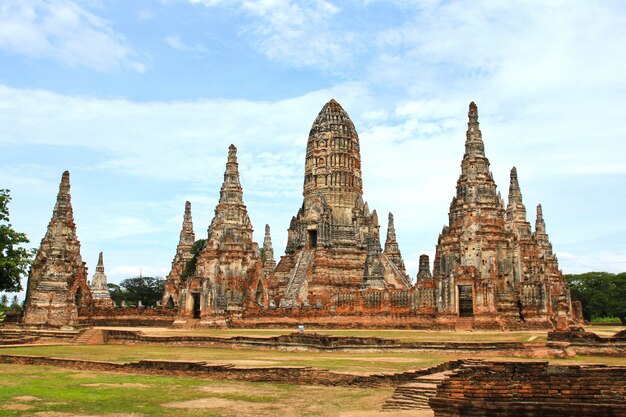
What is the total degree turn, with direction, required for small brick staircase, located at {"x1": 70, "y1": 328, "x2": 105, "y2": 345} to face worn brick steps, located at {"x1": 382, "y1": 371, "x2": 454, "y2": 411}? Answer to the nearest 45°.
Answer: approximately 45° to its left

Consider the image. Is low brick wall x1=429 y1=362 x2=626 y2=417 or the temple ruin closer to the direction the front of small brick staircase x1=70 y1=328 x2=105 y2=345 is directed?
the low brick wall

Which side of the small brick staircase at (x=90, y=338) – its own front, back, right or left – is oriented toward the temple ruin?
back

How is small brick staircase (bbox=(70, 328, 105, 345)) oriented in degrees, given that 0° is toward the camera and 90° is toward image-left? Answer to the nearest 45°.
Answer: approximately 45°

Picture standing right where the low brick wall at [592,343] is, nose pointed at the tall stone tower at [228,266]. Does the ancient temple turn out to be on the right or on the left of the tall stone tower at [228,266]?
right

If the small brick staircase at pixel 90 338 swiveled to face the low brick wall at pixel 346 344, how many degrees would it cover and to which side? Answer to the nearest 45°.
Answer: approximately 90° to its left

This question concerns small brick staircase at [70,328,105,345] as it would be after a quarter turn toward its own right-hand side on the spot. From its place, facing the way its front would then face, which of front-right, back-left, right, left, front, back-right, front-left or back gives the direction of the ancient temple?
back-right

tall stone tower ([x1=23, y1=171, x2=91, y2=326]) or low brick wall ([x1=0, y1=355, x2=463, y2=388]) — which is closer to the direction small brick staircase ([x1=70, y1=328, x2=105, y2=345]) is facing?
the low brick wall

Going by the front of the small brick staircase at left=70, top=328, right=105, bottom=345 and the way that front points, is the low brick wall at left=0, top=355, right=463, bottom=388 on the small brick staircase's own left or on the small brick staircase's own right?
on the small brick staircase's own left

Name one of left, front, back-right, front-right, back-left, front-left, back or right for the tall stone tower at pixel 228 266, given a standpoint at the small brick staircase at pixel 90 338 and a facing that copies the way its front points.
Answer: back

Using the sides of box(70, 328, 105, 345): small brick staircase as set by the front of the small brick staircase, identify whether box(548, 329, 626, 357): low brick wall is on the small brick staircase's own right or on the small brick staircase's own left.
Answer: on the small brick staircase's own left
